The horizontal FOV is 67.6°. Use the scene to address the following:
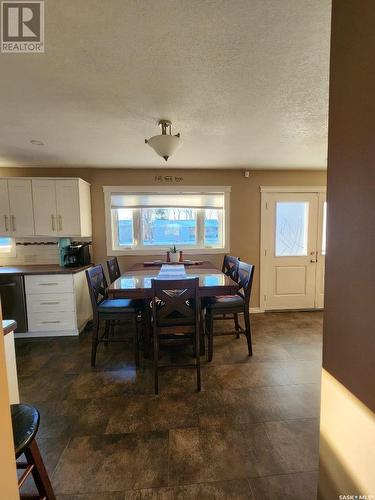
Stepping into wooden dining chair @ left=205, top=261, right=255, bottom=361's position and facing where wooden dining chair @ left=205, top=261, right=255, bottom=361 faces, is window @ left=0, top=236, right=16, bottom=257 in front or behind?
in front

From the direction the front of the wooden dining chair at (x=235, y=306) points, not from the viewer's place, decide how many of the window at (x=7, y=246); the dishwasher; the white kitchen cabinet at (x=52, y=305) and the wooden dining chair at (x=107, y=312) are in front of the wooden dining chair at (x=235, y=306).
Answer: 4

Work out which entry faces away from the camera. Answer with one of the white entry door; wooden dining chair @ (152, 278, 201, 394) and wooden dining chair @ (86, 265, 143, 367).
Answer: wooden dining chair @ (152, 278, 201, 394)

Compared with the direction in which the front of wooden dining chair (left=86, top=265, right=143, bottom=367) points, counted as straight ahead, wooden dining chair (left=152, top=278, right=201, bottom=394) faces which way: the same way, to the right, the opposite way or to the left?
to the left

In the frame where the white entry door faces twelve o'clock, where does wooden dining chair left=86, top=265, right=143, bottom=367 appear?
The wooden dining chair is roughly at 1 o'clock from the white entry door.

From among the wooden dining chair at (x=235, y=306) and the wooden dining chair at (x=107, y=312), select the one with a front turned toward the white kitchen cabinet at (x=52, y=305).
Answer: the wooden dining chair at (x=235, y=306)

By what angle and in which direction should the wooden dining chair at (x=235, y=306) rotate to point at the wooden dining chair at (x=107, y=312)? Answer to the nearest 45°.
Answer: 0° — it already faces it

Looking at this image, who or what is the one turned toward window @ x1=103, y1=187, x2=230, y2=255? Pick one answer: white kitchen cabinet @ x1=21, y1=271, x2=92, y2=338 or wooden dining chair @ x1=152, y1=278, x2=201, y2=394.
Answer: the wooden dining chair

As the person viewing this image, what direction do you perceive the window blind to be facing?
facing the viewer

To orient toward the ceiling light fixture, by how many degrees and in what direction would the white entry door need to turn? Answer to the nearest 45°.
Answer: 0° — it already faces it

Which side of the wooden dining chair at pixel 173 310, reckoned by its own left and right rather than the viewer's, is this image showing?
back

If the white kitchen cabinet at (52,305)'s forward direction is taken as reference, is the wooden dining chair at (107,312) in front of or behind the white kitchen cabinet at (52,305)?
in front

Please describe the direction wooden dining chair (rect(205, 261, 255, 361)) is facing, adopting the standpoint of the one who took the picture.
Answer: facing to the left of the viewer

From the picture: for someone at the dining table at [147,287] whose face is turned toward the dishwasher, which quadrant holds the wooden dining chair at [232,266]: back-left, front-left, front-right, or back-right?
back-right
